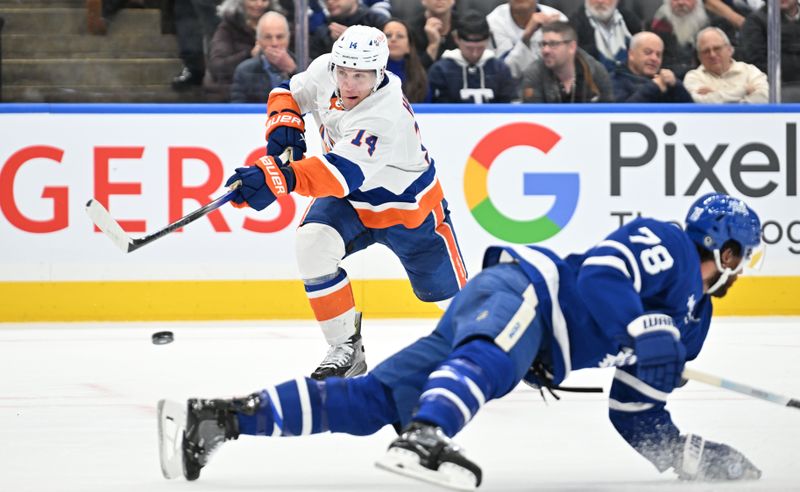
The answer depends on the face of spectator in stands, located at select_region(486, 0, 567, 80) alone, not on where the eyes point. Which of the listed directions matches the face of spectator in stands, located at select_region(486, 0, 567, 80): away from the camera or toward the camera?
toward the camera

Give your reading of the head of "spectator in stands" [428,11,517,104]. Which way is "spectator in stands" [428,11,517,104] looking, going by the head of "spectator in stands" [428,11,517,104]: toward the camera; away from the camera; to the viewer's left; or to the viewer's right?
toward the camera

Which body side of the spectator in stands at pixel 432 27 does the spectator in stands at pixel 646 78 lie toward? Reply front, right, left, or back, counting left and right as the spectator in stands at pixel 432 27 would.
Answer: left

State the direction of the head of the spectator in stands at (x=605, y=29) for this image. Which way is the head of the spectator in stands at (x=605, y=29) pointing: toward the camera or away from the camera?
toward the camera

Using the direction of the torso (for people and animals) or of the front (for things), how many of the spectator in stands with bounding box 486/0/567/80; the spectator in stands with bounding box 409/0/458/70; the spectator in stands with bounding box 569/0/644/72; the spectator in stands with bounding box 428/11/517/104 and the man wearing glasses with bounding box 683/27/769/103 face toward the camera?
5

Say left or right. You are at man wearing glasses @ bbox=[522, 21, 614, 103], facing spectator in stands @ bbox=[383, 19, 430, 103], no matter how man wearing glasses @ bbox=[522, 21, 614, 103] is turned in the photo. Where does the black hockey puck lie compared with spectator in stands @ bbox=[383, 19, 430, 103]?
left

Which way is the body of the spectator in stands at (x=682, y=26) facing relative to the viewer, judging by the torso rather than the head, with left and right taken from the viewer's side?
facing the viewer

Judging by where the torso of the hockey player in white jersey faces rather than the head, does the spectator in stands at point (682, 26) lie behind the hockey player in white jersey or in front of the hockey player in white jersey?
behind

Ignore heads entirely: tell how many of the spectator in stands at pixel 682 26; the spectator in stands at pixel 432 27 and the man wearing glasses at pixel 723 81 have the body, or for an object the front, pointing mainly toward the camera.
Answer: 3

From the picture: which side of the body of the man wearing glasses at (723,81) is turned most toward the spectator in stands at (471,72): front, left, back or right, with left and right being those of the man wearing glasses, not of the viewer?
right

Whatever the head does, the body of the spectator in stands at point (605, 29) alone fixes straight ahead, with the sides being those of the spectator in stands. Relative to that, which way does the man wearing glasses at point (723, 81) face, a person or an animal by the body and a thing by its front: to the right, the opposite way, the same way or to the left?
the same way

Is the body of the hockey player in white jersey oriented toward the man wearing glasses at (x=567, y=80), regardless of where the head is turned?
no

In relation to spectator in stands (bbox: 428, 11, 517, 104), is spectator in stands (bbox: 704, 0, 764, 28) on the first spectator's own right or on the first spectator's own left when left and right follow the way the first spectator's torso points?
on the first spectator's own left

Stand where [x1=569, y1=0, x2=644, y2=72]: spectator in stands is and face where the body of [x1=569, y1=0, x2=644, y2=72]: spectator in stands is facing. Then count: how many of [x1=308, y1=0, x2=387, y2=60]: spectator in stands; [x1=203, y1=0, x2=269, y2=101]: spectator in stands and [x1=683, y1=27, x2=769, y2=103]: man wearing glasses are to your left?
1

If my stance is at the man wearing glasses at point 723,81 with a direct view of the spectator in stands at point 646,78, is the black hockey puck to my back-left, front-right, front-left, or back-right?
front-left
